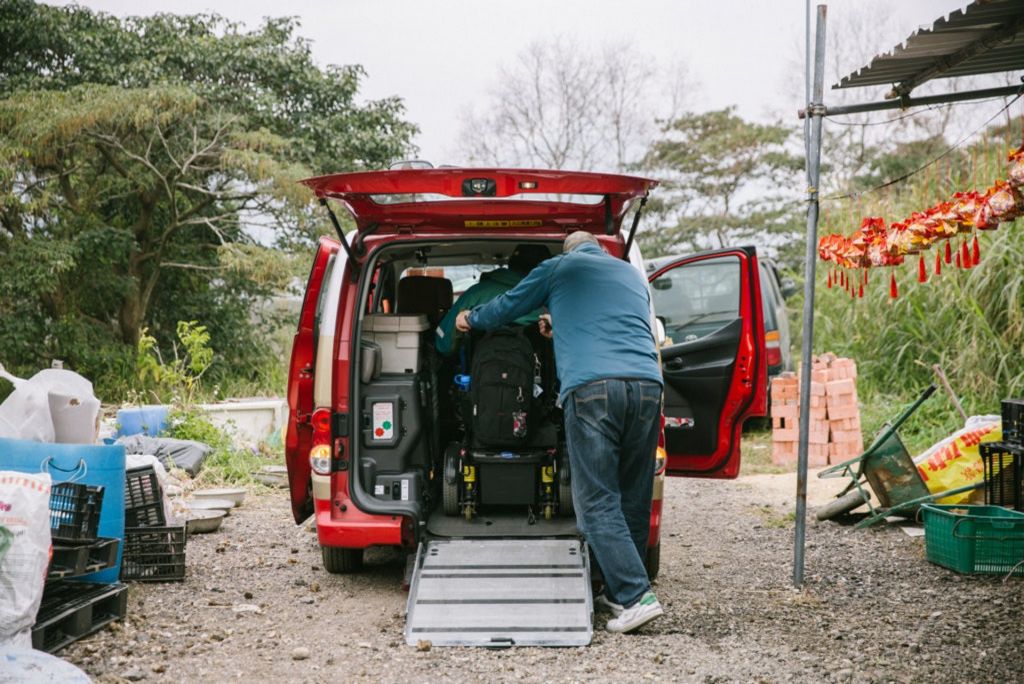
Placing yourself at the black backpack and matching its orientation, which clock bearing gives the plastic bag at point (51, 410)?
The plastic bag is roughly at 3 o'clock from the black backpack.

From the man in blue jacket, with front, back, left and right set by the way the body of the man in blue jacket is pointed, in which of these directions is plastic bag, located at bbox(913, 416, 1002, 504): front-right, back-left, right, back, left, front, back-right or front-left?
right

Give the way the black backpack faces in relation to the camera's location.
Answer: facing the viewer

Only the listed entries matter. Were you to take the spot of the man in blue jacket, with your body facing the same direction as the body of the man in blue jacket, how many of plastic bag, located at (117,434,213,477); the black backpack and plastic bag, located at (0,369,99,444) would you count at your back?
0

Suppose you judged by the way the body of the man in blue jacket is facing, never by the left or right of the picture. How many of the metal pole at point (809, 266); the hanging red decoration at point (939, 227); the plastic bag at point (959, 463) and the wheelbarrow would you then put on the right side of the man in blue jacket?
4

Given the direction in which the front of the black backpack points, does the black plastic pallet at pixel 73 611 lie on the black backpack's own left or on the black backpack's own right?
on the black backpack's own right

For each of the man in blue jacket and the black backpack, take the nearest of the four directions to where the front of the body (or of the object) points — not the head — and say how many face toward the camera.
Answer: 1

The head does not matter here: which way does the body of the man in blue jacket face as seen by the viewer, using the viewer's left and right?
facing away from the viewer and to the left of the viewer

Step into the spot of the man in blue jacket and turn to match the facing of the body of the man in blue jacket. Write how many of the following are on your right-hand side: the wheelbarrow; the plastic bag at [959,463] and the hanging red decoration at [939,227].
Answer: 3

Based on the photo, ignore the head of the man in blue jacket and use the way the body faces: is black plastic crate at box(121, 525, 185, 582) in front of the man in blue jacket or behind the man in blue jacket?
in front

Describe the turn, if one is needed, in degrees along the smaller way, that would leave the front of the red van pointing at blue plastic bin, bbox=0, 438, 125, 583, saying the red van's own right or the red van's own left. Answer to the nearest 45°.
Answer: approximately 90° to the red van's own left

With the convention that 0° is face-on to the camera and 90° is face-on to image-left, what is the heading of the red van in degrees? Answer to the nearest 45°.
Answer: approximately 180°

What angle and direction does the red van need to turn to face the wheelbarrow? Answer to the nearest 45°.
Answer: approximately 45° to its right

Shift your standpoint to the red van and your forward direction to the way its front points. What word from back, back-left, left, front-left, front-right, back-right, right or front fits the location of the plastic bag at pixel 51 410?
left
